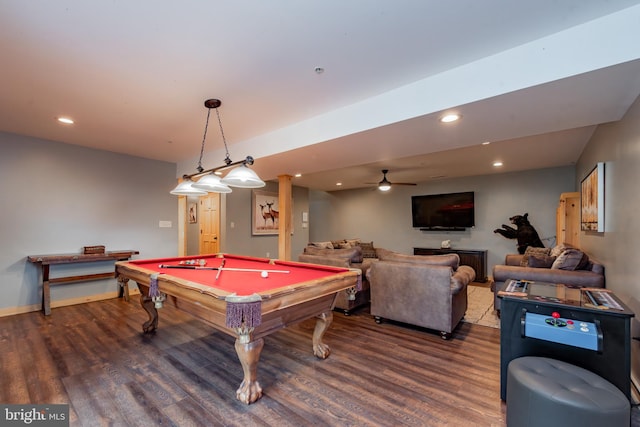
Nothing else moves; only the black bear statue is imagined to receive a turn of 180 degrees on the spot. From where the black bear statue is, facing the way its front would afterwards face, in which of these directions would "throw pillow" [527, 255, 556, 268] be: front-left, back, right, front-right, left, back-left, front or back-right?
right

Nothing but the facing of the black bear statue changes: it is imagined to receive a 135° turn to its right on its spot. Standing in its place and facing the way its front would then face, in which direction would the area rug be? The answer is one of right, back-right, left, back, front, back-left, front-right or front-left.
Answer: back-right

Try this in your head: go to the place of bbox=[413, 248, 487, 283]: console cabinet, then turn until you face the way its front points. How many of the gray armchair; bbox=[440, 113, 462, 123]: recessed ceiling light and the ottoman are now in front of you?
3

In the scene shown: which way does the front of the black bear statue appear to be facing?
to the viewer's left

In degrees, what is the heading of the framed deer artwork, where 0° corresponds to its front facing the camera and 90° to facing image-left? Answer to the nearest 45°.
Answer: approximately 315°

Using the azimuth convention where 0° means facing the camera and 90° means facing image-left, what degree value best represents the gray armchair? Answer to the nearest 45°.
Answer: approximately 225°

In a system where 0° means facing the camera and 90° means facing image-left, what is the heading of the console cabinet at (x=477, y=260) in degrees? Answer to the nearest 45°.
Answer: approximately 0°

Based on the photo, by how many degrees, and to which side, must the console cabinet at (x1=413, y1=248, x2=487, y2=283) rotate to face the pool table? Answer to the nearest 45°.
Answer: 0° — it already faces it

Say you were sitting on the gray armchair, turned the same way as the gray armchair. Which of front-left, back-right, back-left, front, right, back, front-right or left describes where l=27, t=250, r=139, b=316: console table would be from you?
back-left
